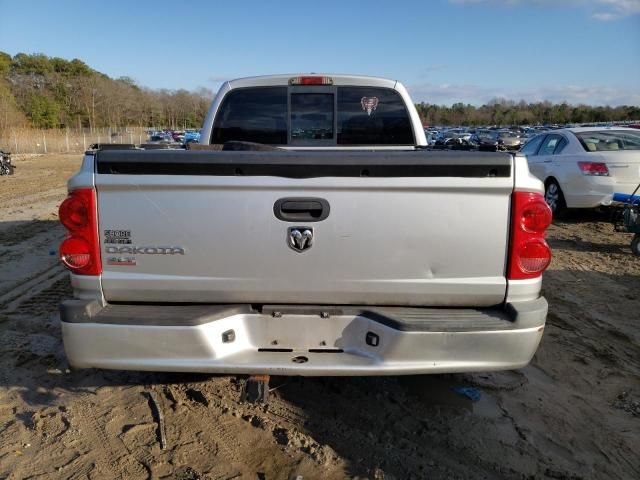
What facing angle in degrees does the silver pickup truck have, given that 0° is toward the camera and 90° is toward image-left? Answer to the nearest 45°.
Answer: approximately 180°

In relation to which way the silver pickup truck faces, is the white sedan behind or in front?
in front

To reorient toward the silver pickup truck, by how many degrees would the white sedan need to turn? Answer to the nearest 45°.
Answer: approximately 135° to its left

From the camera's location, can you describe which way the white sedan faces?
facing away from the viewer and to the left of the viewer
